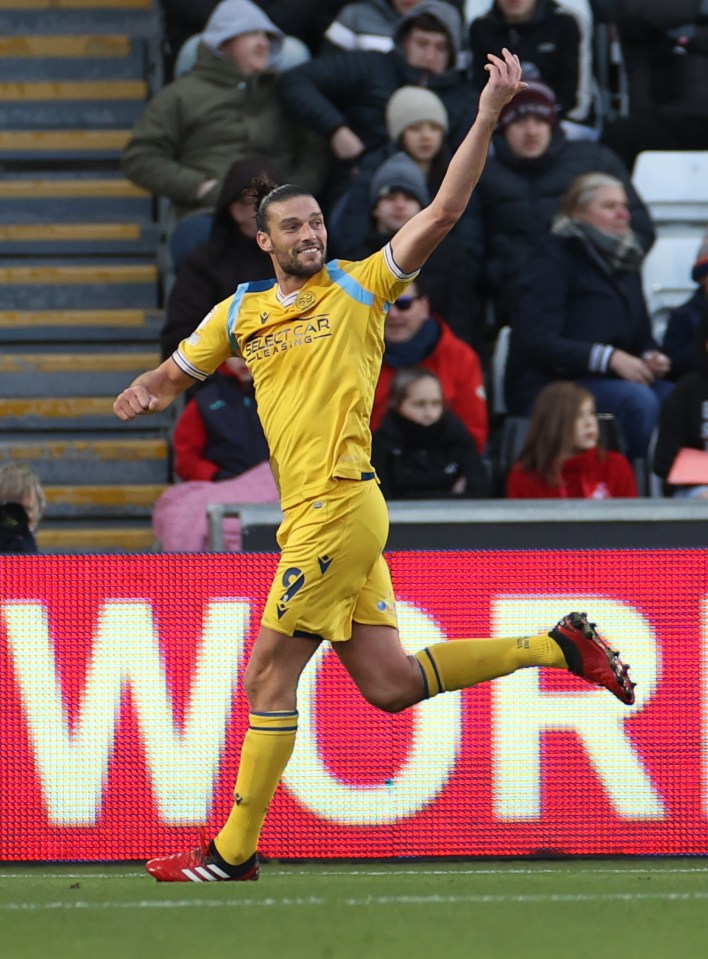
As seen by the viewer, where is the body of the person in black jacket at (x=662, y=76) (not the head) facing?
toward the camera

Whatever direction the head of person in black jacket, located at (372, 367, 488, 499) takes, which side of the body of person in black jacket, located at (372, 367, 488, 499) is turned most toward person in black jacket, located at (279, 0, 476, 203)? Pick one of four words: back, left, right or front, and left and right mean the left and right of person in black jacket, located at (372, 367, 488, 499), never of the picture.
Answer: back

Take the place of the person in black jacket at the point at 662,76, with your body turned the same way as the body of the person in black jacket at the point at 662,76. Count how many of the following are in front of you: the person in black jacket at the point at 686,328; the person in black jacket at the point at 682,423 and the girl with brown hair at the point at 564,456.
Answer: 3

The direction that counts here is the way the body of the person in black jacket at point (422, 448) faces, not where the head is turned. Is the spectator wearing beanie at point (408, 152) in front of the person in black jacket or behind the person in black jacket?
behind

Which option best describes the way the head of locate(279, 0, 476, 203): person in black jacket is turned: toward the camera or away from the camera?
toward the camera

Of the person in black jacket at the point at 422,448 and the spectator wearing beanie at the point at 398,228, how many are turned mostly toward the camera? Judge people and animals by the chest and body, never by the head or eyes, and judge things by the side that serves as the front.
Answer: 2

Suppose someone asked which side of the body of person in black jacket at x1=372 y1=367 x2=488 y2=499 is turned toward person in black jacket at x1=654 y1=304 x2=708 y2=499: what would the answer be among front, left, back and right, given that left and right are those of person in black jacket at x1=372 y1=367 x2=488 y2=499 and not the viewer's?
left

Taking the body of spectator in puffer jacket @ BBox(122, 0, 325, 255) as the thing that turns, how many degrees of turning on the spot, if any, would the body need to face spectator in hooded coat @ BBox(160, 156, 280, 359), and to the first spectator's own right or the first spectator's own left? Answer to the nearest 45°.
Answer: approximately 45° to the first spectator's own right

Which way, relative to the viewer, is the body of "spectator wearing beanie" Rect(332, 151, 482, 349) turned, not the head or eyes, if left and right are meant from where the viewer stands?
facing the viewer

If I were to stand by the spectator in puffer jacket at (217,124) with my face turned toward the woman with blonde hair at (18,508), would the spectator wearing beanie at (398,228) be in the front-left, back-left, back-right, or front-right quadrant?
front-left

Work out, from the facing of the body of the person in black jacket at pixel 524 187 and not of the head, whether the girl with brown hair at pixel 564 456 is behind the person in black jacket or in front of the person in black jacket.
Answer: in front

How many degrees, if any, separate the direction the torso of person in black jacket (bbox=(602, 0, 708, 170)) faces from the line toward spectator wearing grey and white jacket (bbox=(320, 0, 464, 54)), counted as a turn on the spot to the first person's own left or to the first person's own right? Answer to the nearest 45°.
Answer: approximately 90° to the first person's own right

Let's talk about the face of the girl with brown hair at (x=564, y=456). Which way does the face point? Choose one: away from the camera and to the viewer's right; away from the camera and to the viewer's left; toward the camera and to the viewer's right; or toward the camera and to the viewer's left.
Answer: toward the camera and to the viewer's right
